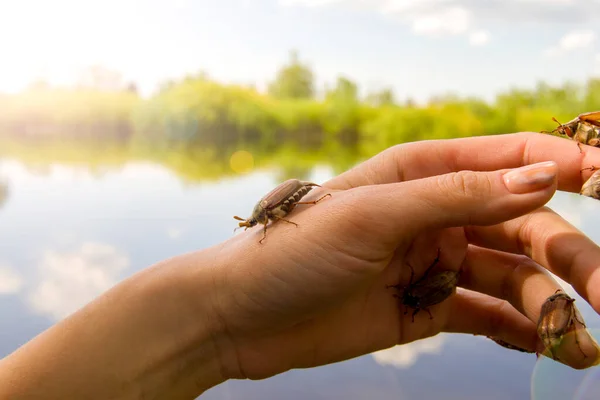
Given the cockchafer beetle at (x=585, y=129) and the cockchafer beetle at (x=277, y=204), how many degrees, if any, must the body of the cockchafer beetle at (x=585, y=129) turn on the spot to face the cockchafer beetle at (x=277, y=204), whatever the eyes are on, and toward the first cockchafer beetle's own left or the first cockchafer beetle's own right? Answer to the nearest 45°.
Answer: approximately 45° to the first cockchafer beetle's own left

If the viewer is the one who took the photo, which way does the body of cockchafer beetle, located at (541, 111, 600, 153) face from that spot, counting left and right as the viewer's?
facing to the left of the viewer
